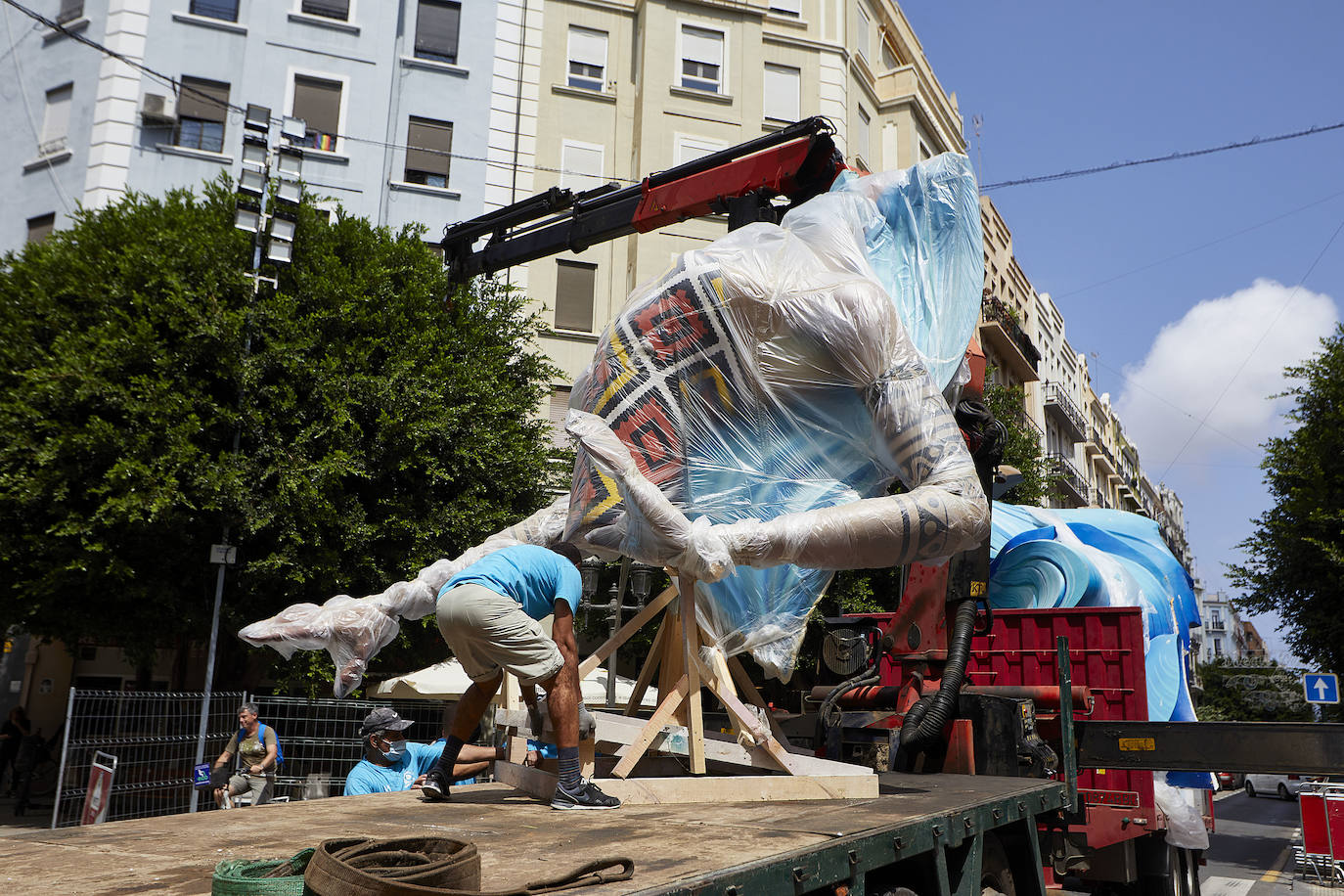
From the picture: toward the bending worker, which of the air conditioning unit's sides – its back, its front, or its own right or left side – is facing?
front

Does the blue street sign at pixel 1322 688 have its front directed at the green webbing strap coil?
yes

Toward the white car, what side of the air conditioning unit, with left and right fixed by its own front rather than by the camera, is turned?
left

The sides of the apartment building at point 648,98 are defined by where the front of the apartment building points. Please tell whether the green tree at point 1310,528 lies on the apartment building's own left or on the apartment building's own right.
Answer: on the apartment building's own left

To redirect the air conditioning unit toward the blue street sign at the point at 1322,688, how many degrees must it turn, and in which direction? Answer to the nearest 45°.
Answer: approximately 45° to its left

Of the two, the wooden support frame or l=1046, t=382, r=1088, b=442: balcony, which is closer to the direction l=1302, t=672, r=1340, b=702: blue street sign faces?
the wooden support frame

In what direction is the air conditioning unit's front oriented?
toward the camera

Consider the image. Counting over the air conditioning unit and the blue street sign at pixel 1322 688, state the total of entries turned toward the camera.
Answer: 2

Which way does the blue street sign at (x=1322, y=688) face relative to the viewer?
toward the camera

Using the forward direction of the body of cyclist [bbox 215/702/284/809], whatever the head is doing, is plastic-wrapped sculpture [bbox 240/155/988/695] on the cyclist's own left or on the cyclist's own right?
on the cyclist's own left

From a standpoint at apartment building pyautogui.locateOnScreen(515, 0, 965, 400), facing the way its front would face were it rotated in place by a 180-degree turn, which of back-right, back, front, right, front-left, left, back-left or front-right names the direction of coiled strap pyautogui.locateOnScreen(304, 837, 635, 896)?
back

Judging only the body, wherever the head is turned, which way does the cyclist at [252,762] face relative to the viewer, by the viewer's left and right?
facing the viewer and to the left of the viewer

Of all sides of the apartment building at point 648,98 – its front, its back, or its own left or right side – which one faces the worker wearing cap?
front

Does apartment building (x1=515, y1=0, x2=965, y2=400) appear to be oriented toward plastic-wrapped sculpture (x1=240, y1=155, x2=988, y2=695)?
yes

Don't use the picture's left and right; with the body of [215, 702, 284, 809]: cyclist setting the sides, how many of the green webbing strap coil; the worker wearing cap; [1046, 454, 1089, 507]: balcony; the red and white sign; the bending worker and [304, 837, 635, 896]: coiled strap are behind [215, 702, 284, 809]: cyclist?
1
